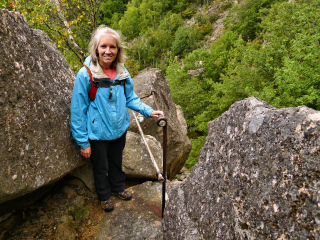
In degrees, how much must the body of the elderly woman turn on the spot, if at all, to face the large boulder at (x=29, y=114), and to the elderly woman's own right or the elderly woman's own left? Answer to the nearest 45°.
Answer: approximately 135° to the elderly woman's own right

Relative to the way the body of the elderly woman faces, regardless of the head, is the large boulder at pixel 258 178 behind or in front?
in front

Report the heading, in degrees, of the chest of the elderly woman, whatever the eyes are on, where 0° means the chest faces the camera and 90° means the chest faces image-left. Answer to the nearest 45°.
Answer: approximately 315°

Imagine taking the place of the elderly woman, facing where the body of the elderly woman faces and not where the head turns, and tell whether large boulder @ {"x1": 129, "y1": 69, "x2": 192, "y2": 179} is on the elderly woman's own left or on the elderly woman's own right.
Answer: on the elderly woman's own left

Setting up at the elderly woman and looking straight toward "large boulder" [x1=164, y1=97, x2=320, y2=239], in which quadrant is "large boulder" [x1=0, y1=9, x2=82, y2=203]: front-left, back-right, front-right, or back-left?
back-right
